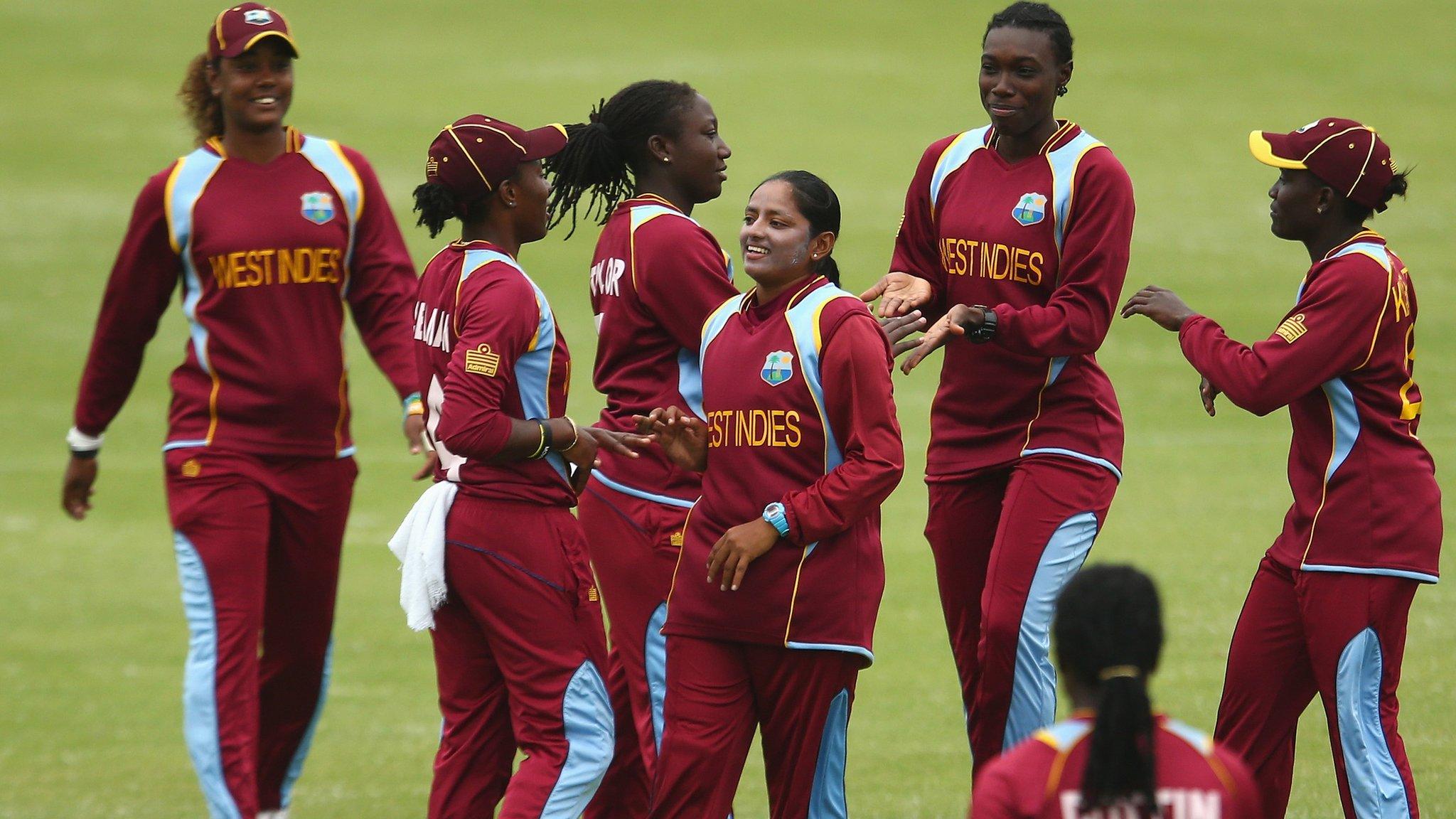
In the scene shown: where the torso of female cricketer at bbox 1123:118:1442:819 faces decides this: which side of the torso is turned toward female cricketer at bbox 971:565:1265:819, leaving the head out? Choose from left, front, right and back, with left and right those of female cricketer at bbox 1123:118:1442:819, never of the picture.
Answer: left

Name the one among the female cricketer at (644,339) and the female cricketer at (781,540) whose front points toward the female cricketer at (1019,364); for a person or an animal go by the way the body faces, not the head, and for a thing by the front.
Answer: the female cricketer at (644,339)

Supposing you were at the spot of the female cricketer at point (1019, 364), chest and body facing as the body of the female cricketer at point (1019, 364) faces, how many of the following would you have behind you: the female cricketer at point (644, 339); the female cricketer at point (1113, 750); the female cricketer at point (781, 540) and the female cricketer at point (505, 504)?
0

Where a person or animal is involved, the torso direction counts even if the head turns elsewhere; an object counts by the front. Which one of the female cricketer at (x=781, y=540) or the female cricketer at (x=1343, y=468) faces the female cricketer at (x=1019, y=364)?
the female cricketer at (x=1343, y=468)

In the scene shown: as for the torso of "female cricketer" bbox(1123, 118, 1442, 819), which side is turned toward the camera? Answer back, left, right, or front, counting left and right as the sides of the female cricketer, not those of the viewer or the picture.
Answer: left

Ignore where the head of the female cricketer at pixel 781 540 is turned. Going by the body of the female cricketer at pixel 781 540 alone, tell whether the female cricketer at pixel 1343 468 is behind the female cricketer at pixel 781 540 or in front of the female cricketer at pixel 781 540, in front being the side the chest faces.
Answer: behind

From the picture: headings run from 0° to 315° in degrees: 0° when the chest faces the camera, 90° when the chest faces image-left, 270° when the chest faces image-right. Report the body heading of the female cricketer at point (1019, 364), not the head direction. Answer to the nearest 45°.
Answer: approximately 45°

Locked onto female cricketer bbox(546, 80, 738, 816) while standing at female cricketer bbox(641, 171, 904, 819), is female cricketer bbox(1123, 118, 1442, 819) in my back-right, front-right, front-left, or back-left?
back-right

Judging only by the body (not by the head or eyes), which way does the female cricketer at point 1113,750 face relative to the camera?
away from the camera

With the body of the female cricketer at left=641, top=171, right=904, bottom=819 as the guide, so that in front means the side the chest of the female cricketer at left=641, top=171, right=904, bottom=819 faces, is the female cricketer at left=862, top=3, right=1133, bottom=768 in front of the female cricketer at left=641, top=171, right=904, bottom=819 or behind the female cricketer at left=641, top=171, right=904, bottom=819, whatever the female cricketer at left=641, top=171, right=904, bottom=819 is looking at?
behind

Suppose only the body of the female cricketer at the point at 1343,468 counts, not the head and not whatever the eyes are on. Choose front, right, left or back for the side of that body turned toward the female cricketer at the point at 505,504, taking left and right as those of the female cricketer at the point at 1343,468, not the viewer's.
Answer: front

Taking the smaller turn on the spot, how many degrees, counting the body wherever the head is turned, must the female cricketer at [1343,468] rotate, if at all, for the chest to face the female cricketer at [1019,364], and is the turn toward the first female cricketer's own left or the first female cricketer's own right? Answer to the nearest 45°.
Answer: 0° — they already face them

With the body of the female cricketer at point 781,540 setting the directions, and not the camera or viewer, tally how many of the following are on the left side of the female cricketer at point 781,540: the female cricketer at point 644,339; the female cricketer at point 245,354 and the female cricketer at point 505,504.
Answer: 0

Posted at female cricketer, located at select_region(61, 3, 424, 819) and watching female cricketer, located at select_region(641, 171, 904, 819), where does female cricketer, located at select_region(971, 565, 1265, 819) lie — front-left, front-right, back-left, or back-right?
front-right

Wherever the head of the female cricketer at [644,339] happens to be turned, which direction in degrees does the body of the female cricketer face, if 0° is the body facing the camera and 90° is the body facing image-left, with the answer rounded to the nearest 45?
approximately 270°

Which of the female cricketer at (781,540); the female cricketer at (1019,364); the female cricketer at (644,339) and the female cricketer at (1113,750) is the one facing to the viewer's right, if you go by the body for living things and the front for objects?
the female cricketer at (644,339)

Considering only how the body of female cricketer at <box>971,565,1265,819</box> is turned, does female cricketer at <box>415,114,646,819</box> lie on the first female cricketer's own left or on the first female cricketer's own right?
on the first female cricketer's own left
